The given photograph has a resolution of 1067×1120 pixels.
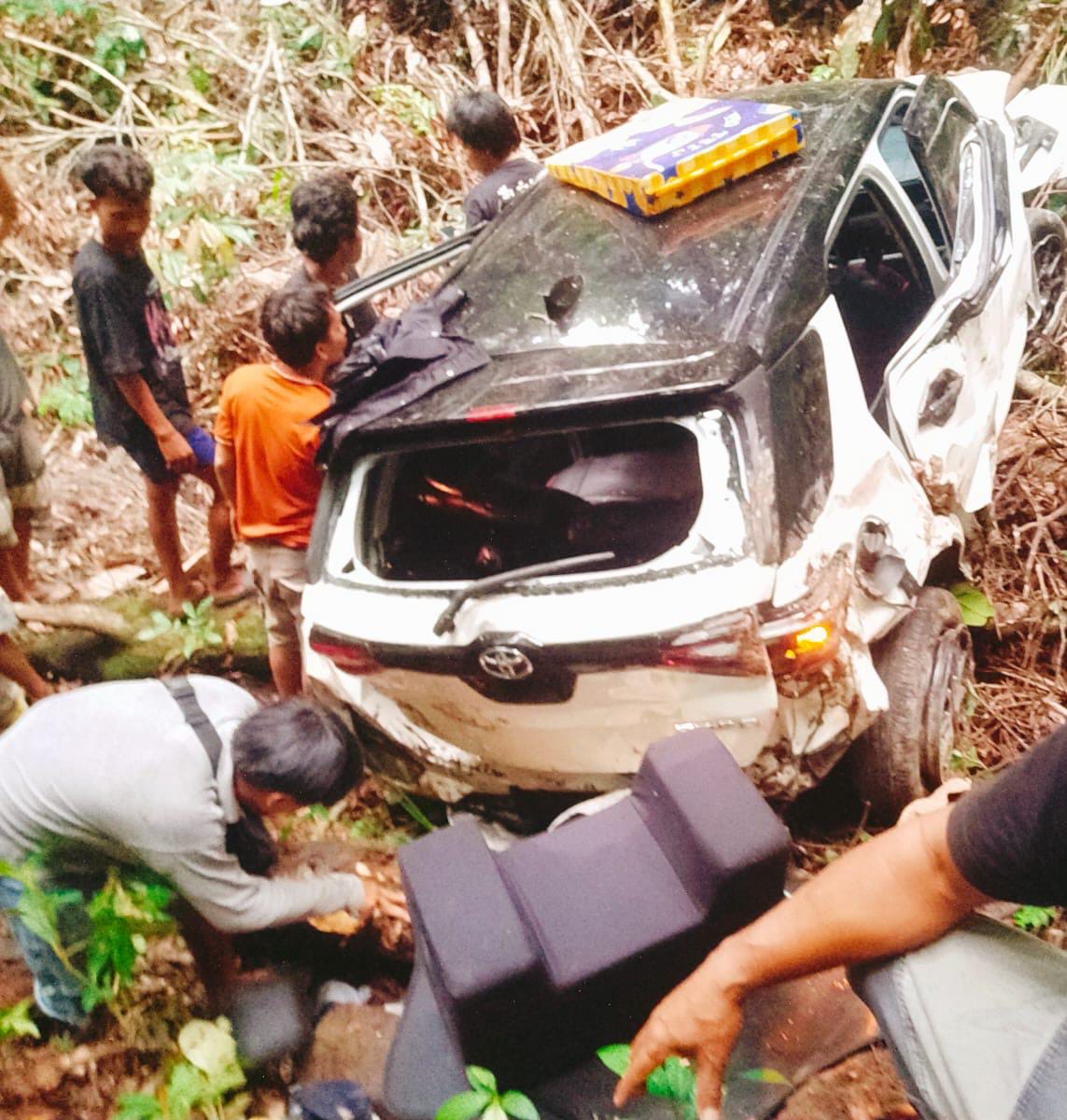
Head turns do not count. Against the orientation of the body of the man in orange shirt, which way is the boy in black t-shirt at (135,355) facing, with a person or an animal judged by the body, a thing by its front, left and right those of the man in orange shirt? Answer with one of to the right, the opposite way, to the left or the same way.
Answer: to the right

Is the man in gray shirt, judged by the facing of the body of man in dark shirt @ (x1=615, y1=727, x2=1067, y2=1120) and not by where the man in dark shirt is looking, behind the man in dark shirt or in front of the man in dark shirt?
in front

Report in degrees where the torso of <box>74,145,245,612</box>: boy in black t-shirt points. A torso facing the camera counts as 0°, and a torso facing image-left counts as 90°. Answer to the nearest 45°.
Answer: approximately 315°

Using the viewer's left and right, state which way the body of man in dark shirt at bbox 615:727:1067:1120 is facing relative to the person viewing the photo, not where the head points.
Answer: facing to the left of the viewer

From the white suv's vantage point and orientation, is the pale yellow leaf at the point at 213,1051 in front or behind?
behind

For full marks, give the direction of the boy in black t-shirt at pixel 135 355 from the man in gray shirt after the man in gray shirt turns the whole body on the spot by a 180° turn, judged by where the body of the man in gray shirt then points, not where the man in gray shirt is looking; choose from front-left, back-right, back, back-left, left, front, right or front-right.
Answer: right

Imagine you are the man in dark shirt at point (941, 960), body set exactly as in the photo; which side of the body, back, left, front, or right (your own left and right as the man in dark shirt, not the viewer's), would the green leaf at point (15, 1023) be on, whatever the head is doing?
front

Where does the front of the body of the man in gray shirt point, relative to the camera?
to the viewer's right
